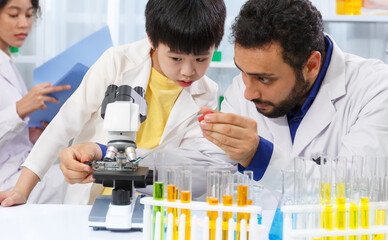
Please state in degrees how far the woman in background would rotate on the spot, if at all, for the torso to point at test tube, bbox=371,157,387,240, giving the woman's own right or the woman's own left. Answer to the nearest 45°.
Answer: approximately 45° to the woman's own right

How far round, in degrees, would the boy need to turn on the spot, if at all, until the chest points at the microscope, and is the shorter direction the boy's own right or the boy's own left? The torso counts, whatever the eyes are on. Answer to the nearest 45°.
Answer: approximately 45° to the boy's own right

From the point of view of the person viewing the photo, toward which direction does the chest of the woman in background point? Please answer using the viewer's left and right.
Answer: facing the viewer and to the right of the viewer

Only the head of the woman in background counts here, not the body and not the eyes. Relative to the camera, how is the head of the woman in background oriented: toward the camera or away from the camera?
toward the camera

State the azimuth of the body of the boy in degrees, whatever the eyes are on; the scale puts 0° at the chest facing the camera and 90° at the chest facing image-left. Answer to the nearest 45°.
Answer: approximately 315°

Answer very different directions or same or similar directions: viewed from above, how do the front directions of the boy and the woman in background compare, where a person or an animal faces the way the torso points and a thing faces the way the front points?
same or similar directions

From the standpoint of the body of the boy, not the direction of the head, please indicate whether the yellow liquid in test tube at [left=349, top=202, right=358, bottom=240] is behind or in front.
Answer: in front

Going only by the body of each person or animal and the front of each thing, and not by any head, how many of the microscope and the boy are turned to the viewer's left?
0
